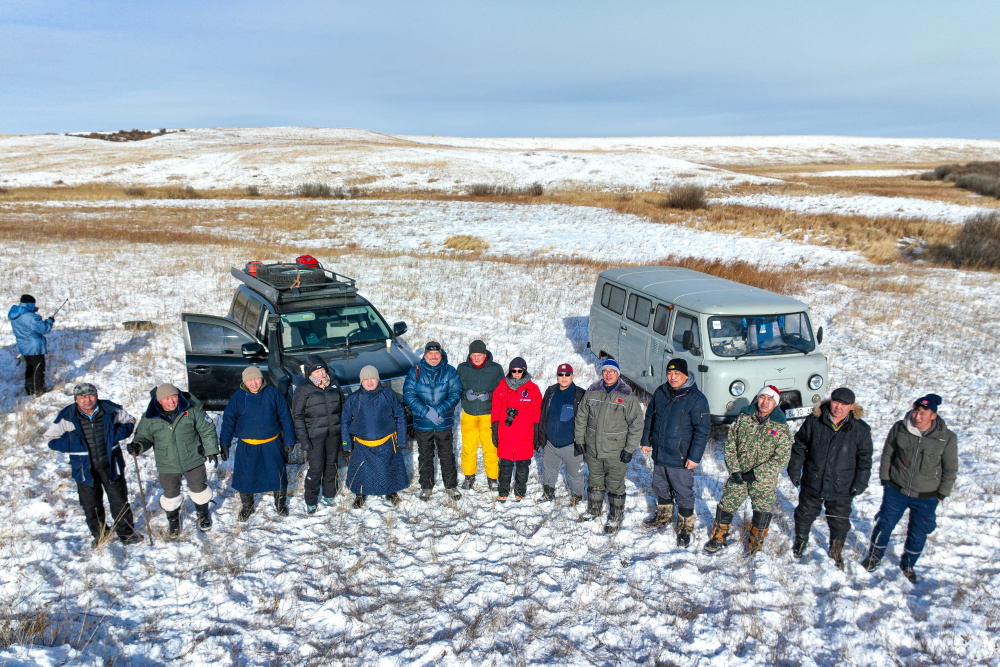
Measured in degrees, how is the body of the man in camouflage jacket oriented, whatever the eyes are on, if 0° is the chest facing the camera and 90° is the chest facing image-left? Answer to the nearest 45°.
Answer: approximately 0°

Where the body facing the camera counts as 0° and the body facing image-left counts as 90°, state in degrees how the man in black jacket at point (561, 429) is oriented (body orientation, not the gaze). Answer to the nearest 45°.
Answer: approximately 0°

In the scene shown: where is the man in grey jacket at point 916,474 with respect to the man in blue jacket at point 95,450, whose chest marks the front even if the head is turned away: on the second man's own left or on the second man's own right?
on the second man's own left

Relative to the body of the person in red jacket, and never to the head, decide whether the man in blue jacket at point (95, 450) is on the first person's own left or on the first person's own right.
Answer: on the first person's own right
